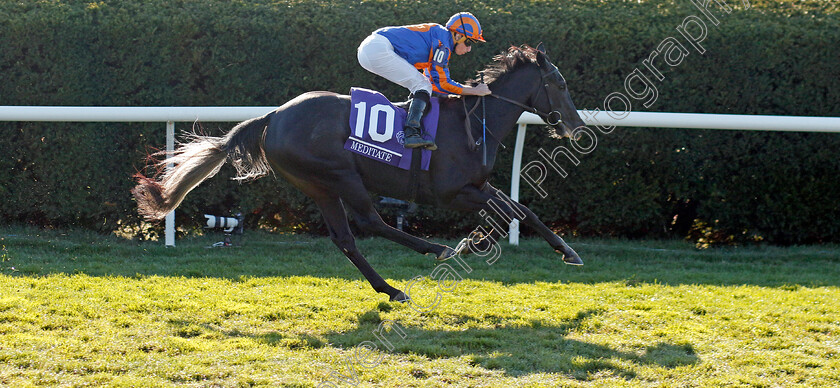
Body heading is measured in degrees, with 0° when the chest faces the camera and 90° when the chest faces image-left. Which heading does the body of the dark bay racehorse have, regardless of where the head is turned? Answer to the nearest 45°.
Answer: approximately 270°

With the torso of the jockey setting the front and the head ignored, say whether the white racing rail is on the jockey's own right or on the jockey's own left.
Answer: on the jockey's own left

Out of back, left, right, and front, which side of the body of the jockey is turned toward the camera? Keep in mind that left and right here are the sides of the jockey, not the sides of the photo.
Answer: right
